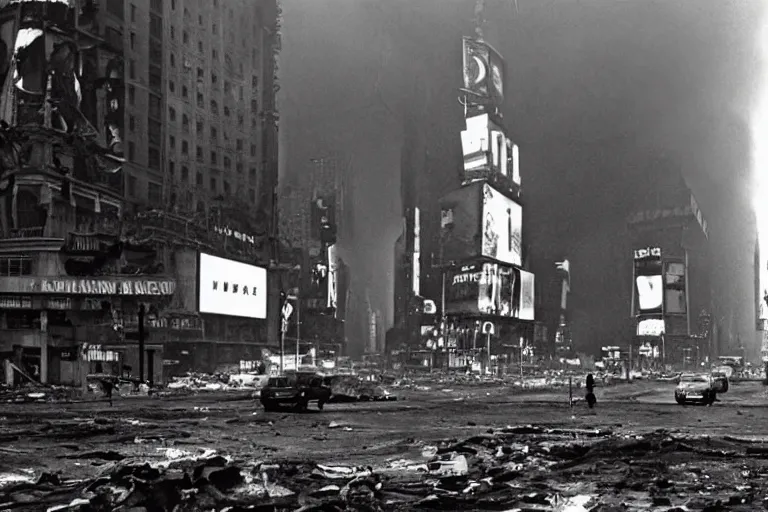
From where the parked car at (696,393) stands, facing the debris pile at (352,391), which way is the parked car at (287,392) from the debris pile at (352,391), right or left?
left

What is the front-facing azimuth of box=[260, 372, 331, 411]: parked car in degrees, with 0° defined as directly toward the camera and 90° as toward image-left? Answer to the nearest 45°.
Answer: approximately 45°

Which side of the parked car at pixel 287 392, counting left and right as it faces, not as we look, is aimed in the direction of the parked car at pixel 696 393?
back

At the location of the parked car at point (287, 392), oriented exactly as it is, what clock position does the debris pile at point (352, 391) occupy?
The debris pile is roughly at 5 o'clock from the parked car.

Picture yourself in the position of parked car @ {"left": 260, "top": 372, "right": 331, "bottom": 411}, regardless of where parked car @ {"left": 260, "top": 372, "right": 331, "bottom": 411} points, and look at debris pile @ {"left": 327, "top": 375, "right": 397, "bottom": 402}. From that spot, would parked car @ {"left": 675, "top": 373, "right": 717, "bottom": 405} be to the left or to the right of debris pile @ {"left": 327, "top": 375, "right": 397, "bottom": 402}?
right
